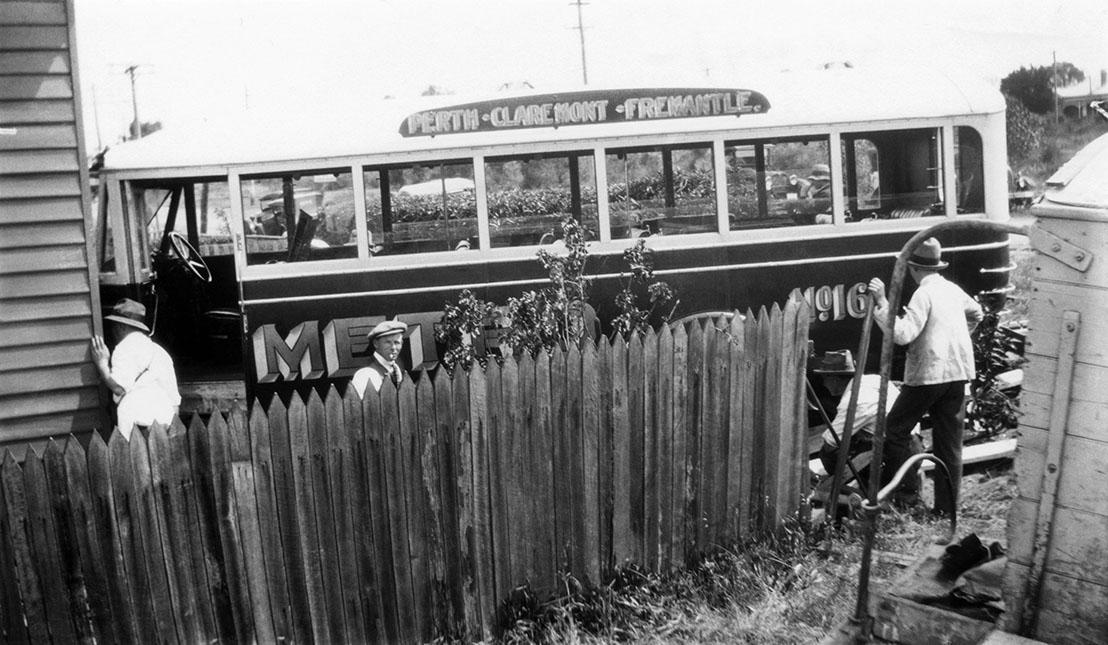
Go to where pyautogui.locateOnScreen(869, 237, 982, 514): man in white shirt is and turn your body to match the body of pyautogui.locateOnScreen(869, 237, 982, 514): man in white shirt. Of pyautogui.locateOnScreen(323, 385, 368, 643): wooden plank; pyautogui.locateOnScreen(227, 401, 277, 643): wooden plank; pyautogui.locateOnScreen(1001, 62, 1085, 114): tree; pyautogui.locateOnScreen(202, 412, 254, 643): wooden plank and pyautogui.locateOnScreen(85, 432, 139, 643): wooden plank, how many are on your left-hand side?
4

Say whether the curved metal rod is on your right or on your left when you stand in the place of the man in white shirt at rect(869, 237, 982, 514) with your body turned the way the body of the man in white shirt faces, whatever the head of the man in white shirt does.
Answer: on your left

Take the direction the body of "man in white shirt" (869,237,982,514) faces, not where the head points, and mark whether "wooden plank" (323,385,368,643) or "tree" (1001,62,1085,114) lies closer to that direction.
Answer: the tree

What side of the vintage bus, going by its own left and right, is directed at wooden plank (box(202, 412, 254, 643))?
left

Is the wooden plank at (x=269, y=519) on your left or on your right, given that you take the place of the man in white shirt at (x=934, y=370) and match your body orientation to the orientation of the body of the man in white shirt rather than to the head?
on your left

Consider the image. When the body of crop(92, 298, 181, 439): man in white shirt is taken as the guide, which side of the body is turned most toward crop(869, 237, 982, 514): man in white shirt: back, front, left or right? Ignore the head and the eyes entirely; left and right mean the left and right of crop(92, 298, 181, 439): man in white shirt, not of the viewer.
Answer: back

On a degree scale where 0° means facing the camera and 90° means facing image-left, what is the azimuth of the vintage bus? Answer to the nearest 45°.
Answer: approximately 90°

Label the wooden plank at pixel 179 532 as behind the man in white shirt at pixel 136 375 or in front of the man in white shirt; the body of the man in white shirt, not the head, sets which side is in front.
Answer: behind

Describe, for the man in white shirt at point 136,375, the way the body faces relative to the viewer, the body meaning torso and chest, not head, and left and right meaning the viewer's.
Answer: facing away from the viewer and to the left of the viewer

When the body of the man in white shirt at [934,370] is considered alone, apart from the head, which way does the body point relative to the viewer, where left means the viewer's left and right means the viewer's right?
facing away from the viewer and to the left of the viewer

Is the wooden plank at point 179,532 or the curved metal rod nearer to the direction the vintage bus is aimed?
the wooden plank
